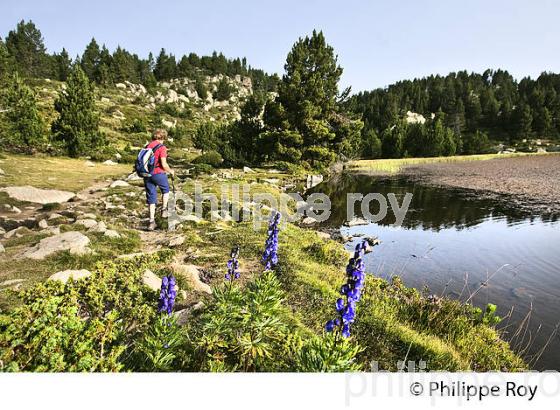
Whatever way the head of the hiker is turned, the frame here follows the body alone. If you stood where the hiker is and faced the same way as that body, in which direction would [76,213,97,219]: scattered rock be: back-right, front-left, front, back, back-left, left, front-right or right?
left

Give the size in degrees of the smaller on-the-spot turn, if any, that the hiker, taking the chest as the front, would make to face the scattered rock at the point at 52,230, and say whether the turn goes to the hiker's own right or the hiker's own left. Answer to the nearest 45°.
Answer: approximately 135° to the hiker's own left

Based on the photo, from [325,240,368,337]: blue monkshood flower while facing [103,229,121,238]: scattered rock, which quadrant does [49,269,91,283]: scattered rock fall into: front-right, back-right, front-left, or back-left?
front-left

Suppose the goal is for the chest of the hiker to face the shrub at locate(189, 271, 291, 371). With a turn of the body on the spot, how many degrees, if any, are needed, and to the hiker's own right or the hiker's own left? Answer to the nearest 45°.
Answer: approximately 135° to the hiker's own right

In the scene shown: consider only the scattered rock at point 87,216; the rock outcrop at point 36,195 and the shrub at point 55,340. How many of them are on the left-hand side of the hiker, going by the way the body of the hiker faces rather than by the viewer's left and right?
2

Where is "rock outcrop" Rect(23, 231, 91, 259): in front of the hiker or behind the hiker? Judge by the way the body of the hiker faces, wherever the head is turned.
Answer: behind

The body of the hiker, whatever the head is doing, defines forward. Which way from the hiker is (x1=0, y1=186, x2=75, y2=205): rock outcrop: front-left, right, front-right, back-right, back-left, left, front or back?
left

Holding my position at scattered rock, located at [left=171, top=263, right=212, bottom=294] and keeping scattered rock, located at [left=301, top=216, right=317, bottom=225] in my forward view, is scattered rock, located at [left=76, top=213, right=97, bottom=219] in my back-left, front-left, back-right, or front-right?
front-left

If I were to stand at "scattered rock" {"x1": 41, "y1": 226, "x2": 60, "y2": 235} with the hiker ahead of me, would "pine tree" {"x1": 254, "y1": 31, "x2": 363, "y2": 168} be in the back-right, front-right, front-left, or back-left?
front-left

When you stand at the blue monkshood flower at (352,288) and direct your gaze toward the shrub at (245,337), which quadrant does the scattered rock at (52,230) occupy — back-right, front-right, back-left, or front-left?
front-right

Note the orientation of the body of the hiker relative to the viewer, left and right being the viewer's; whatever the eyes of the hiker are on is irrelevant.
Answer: facing away from the viewer and to the right of the viewer

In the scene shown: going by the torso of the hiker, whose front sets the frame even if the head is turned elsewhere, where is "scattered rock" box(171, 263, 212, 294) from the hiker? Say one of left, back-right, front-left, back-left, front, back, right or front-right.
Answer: back-right

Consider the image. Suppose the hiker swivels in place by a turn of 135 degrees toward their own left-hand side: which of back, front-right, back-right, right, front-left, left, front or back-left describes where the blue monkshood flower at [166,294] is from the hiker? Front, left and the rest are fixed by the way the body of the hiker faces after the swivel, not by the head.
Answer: left

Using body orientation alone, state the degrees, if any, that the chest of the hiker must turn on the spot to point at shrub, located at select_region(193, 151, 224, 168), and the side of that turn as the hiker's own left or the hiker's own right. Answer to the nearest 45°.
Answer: approximately 45° to the hiker's own left

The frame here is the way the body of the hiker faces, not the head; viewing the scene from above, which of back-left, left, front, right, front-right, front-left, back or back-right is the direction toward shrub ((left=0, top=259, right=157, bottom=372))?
back-right
